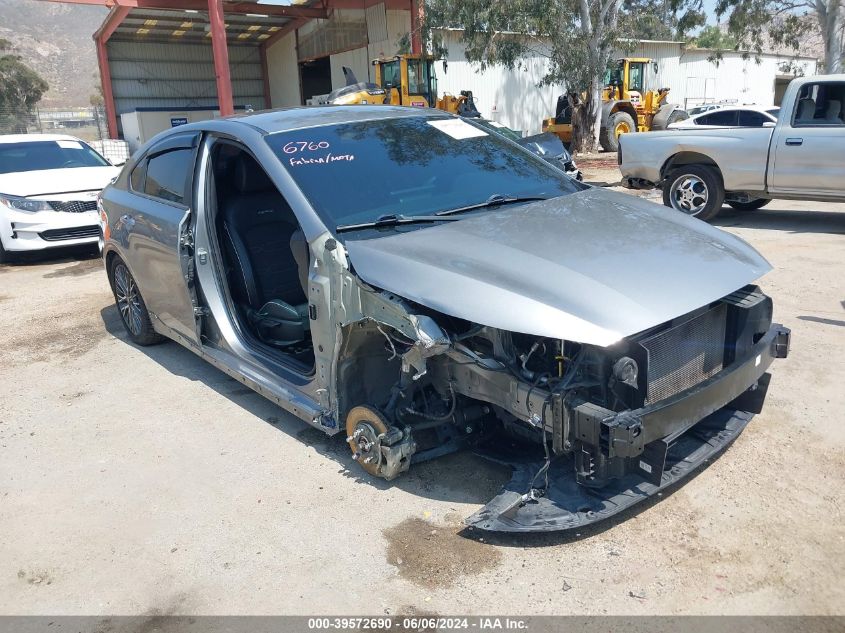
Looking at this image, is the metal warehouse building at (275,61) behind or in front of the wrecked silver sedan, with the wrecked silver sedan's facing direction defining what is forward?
behind

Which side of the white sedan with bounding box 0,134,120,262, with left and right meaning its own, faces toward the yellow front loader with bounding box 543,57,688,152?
left

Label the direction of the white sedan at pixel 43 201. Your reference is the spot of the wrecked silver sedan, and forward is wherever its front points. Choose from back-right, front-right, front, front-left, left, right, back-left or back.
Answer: back

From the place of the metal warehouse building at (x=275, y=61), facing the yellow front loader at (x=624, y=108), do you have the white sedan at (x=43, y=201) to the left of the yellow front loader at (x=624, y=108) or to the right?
right

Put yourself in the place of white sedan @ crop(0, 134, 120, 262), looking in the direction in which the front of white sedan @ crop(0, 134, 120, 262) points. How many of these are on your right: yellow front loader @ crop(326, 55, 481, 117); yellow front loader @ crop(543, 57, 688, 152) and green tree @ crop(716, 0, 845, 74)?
0

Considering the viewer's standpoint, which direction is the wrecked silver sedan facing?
facing the viewer and to the right of the viewer

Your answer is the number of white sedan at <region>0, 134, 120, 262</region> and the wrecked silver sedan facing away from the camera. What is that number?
0

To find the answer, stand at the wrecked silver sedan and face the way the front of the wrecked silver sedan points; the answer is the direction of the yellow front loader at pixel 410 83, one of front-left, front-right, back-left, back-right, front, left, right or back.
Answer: back-left

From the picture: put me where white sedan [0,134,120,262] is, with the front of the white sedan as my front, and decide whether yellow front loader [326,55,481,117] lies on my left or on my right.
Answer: on my left

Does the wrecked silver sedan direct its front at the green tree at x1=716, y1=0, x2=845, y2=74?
no

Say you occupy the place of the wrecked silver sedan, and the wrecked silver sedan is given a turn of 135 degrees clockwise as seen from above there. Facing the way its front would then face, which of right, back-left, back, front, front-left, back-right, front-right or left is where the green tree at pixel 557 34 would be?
right

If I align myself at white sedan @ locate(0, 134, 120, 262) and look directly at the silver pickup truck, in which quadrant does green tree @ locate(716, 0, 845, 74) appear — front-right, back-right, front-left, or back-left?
front-left

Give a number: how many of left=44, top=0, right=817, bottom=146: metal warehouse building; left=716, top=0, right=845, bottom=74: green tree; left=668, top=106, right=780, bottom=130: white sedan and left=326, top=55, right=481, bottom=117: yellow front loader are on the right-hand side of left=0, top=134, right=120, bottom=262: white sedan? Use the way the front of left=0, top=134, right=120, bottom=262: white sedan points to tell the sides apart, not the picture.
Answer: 0
